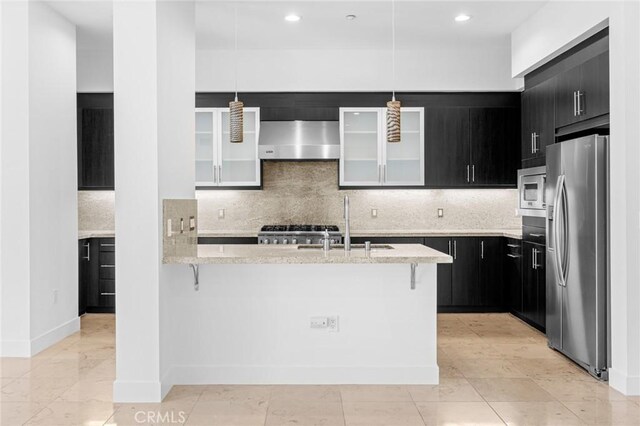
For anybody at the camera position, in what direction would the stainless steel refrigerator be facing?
facing the viewer and to the left of the viewer

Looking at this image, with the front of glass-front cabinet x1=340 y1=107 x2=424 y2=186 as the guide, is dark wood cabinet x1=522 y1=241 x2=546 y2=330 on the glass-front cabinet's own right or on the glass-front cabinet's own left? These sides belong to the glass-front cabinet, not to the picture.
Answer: on the glass-front cabinet's own left

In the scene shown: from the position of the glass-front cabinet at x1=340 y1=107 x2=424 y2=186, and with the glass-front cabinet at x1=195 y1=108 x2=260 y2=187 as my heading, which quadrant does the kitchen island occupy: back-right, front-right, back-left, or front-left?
front-left

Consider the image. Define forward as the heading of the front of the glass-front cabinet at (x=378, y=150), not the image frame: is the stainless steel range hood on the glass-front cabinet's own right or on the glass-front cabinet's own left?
on the glass-front cabinet's own right

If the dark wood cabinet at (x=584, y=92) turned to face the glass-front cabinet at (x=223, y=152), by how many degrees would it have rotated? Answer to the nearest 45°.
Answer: approximately 45° to its right

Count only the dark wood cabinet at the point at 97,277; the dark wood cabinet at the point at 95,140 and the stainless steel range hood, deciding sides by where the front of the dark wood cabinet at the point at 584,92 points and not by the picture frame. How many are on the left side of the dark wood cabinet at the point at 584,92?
0

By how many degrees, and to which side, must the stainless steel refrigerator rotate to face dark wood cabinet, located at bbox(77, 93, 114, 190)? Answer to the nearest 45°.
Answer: approximately 45° to its right

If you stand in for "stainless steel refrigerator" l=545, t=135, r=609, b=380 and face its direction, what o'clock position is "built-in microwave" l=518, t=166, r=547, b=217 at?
The built-in microwave is roughly at 4 o'clock from the stainless steel refrigerator.

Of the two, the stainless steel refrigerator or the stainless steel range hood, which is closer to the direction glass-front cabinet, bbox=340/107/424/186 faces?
the stainless steel refrigerator

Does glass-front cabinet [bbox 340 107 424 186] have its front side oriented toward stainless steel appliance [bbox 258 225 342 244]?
no

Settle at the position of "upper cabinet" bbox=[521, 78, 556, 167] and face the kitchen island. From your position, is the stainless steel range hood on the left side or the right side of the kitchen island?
right

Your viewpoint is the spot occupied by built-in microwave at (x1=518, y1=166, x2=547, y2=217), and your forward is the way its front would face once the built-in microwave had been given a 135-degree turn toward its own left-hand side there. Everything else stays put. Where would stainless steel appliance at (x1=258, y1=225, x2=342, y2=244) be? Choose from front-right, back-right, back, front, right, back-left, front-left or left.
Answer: back

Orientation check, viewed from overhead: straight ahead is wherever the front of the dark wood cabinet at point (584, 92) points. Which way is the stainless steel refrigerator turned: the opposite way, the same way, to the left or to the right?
the same way

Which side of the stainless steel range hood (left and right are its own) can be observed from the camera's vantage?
front

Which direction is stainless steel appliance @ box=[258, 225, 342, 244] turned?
toward the camera

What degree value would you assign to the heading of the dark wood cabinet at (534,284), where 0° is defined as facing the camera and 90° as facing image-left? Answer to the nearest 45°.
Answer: approximately 45°

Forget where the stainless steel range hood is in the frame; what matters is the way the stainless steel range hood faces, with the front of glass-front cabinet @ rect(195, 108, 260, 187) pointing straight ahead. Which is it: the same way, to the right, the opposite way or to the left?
the same way

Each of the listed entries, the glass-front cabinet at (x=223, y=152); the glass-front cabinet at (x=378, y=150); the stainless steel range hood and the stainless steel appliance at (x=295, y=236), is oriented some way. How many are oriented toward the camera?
4

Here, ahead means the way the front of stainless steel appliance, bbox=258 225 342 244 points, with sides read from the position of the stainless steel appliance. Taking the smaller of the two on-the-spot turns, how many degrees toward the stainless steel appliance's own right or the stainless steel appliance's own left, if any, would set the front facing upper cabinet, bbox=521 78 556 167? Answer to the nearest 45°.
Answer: approximately 90° to the stainless steel appliance's own left
